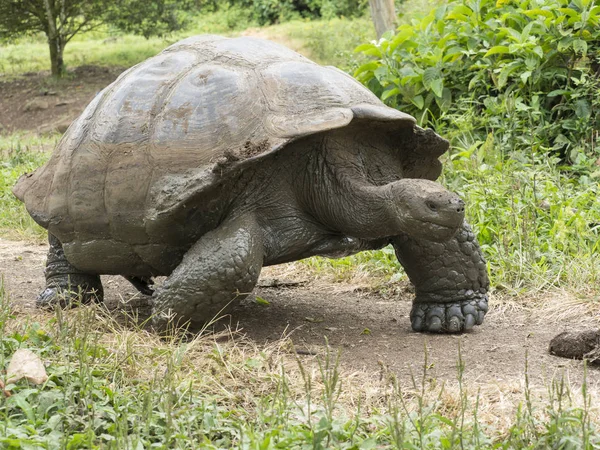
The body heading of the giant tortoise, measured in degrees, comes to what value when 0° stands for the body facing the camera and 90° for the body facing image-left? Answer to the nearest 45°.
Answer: approximately 315°

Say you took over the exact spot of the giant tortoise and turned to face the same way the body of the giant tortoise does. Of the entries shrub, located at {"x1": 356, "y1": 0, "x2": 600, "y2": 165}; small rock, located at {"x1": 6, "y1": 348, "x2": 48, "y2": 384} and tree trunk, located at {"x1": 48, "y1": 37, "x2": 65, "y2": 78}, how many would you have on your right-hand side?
1

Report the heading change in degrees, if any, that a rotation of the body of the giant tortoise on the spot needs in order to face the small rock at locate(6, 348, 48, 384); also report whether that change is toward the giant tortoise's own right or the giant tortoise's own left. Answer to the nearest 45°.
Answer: approximately 90° to the giant tortoise's own right

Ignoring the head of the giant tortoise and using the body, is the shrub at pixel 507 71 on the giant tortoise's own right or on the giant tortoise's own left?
on the giant tortoise's own left

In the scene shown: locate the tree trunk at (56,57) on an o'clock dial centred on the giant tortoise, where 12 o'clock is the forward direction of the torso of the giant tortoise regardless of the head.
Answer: The tree trunk is roughly at 7 o'clock from the giant tortoise.
